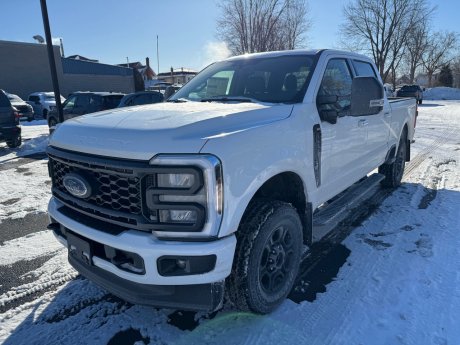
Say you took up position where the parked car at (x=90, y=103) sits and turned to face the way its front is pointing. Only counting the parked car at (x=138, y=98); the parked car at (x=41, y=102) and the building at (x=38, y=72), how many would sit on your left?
1

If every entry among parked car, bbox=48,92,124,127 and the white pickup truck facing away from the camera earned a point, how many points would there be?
0

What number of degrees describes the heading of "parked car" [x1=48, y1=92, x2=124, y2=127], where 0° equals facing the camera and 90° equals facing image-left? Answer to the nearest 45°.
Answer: approximately 45°

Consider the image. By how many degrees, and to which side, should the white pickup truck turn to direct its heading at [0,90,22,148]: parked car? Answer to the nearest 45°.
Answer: approximately 90° to its right

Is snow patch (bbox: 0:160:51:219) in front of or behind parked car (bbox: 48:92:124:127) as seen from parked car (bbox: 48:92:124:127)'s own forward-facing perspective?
in front

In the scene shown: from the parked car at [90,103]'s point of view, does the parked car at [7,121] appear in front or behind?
in front

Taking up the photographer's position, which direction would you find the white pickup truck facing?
facing the viewer and to the left of the viewer

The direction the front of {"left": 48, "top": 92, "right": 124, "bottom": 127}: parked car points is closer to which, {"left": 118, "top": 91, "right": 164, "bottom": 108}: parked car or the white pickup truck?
the white pickup truck

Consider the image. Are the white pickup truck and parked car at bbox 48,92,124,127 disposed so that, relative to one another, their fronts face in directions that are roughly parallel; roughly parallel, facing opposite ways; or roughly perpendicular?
roughly parallel

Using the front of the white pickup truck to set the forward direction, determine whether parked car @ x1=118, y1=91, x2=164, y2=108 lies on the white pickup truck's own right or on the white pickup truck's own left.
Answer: on the white pickup truck's own right

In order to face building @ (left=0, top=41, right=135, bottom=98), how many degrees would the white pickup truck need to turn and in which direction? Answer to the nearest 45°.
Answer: approximately 90° to its right

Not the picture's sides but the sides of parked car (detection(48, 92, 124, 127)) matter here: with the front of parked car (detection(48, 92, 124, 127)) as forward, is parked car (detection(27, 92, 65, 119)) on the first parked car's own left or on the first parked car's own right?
on the first parked car's own right

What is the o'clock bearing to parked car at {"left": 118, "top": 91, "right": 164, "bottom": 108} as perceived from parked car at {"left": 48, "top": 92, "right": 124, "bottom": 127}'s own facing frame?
parked car at {"left": 118, "top": 91, "right": 164, "bottom": 108} is roughly at 9 o'clock from parked car at {"left": 48, "top": 92, "right": 124, "bottom": 127}.

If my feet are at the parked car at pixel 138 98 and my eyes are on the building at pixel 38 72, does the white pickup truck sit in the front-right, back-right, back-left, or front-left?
back-left

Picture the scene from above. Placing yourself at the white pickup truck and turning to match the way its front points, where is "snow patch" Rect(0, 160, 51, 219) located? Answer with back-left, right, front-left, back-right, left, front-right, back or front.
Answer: right
